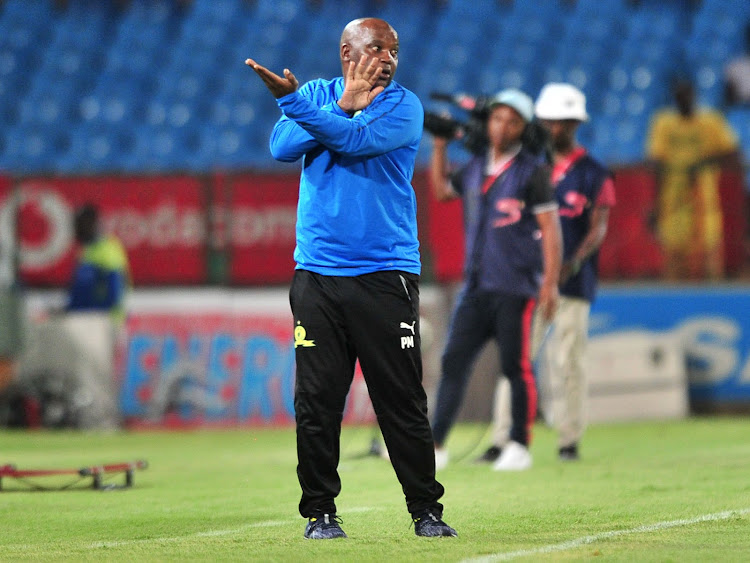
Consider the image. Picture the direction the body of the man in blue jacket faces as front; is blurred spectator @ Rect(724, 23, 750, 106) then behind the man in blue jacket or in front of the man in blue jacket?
behind

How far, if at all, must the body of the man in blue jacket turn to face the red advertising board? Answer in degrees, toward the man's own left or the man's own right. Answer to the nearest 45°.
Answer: approximately 180°

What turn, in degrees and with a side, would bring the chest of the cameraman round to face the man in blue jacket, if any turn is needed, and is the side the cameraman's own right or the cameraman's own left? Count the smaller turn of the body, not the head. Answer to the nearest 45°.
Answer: approximately 45° to the cameraman's own left

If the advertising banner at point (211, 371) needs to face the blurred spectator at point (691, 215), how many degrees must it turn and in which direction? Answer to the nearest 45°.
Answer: approximately 90° to its left
